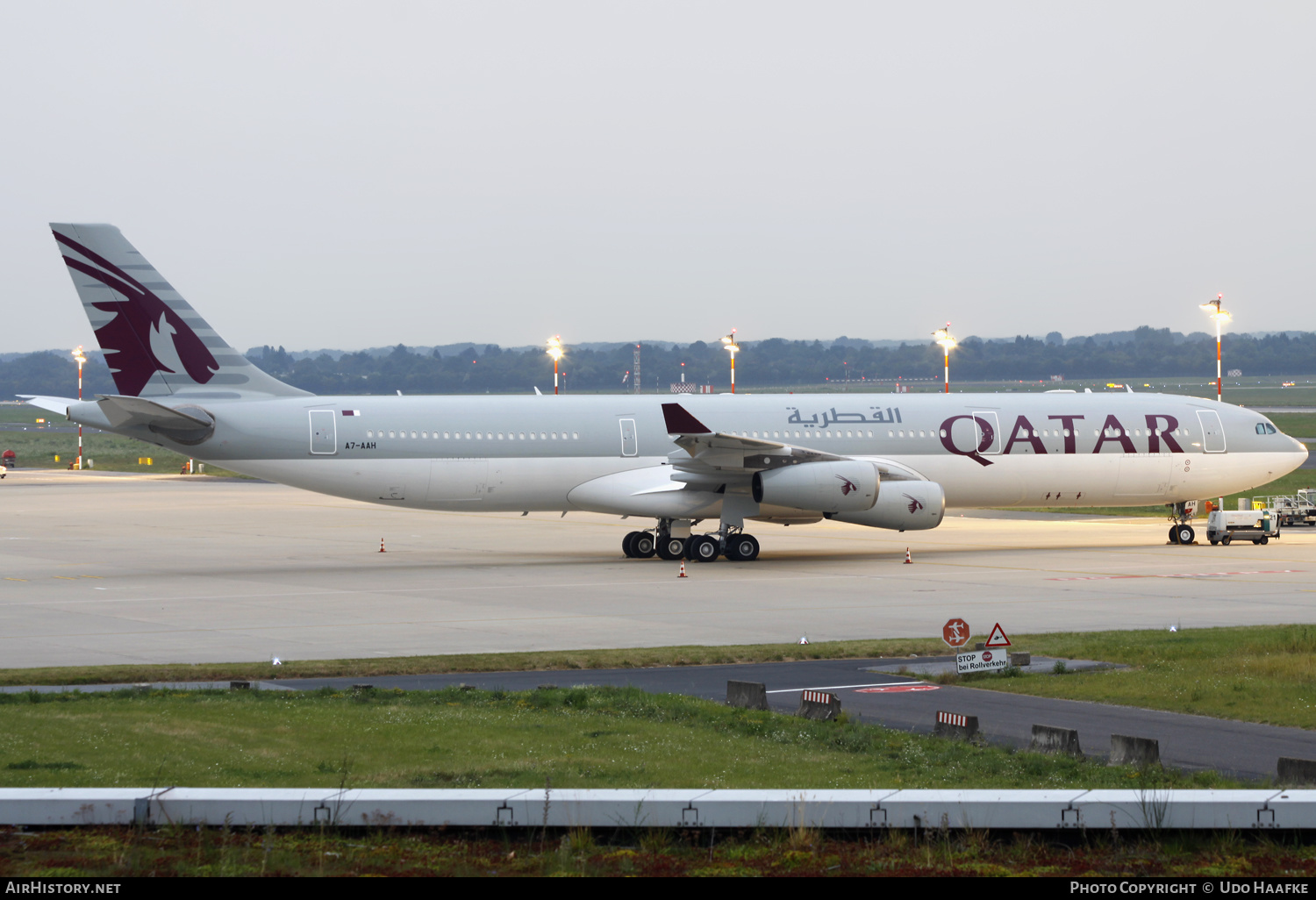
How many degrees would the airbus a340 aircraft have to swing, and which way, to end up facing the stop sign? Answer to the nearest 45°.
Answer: approximately 90° to its right

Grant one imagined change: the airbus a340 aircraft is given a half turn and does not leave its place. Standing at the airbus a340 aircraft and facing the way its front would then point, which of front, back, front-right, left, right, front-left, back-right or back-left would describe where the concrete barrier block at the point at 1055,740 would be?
left

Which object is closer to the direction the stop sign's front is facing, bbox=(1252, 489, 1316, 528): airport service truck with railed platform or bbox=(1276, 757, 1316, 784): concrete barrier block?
the concrete barrier block

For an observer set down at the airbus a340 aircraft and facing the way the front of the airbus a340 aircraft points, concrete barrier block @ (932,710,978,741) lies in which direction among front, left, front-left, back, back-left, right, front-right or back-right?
right

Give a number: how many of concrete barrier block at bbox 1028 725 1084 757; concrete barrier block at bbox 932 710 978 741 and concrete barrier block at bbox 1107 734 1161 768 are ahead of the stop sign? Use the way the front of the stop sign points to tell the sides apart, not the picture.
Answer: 3

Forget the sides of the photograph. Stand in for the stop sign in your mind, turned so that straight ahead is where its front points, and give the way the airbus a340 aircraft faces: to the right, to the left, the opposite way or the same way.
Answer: to the left

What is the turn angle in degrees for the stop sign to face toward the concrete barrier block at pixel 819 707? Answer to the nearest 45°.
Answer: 0° — it already faces it

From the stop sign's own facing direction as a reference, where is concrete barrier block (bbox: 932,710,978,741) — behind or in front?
in front

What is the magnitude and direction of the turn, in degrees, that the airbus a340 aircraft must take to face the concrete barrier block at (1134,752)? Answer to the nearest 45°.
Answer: approximately 90° to its right

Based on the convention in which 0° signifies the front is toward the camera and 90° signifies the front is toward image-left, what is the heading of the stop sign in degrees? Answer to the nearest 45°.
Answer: approximately 0°

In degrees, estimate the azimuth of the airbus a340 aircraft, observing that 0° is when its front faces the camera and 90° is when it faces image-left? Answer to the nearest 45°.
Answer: approximately 270°

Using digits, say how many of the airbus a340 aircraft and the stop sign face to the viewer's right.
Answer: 1

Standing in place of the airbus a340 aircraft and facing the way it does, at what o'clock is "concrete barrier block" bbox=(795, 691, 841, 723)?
The concrete barrier block is roughly at 3 o'clock from the airbus a340 aircraft.

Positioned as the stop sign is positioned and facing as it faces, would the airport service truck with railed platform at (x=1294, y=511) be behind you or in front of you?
behind

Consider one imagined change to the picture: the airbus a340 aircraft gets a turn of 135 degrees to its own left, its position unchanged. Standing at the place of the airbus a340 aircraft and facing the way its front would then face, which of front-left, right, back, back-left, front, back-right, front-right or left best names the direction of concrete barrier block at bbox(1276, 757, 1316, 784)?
back-left
